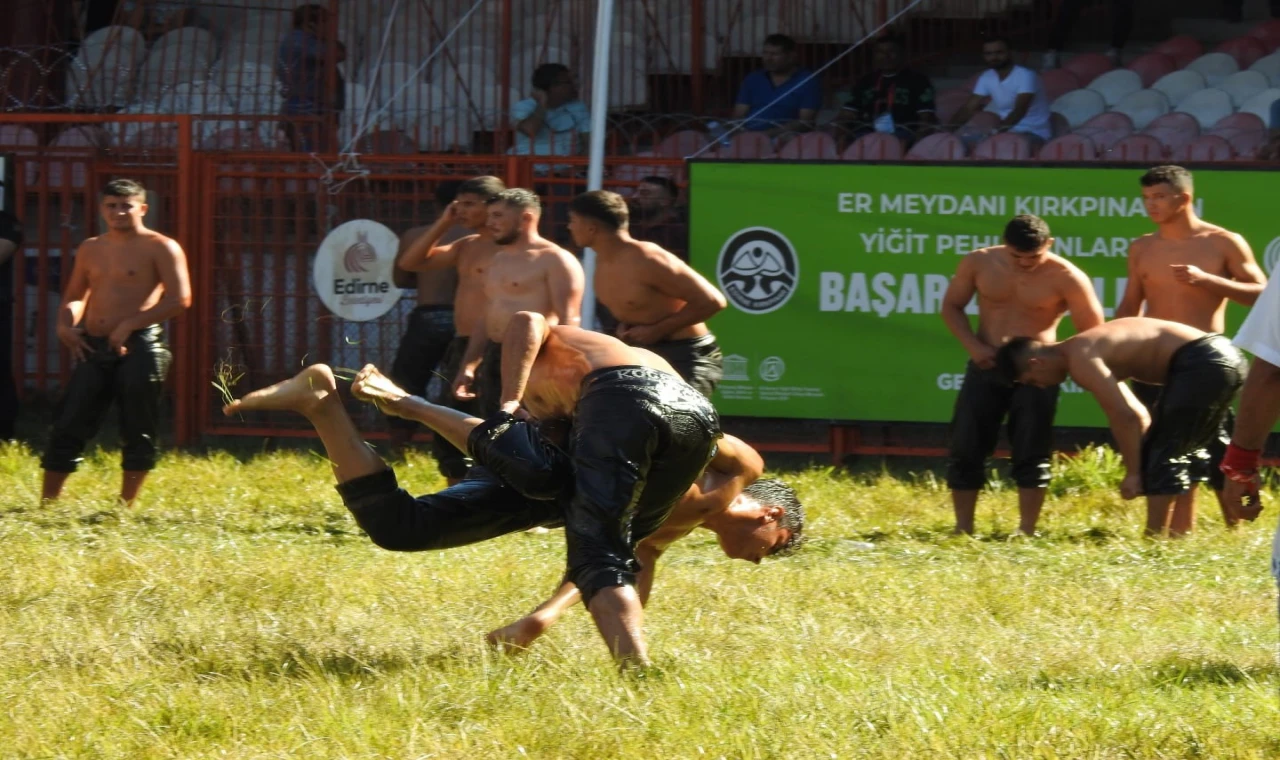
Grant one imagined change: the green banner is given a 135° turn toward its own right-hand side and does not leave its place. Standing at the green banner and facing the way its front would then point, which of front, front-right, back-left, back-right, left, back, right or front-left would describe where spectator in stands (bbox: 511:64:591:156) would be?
front

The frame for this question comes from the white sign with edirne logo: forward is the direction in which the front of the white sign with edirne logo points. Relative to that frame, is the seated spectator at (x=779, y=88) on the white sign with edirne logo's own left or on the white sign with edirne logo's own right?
on the white sign with edirne logo's own left

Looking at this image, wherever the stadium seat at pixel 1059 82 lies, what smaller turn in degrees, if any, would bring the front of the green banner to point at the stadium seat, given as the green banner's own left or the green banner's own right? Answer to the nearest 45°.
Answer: approximately 180°

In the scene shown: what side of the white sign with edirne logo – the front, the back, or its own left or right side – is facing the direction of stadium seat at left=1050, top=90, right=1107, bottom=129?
left

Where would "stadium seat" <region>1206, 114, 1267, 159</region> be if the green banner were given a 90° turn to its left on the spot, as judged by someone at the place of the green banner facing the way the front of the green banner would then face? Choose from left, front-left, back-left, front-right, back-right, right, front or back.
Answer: front-left

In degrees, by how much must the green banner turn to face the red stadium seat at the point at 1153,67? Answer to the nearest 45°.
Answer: approximately 135° to its left

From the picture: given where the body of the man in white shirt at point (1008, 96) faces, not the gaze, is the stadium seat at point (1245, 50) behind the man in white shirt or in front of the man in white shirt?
behind

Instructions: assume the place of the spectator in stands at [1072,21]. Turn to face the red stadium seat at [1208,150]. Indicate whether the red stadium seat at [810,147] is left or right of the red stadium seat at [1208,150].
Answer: right

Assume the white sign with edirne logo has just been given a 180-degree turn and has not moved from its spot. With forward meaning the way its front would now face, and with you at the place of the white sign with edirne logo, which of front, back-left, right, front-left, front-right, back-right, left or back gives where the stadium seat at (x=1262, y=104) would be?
right

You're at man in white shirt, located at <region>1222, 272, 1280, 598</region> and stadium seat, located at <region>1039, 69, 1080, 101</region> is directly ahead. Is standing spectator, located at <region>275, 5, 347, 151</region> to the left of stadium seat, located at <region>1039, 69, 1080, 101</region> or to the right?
left

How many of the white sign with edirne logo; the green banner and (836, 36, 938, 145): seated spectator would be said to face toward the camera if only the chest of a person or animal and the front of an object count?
3

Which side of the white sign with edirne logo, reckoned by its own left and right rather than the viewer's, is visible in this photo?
front

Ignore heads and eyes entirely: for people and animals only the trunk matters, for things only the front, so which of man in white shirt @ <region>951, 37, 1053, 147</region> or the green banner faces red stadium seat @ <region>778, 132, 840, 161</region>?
the man in white shirt

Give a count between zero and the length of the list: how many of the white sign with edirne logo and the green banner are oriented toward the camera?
2

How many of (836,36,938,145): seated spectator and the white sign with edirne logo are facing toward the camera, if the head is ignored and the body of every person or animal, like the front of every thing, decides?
2

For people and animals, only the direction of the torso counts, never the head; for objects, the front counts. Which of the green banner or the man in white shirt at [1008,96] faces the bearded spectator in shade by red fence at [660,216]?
the man in white shirt
